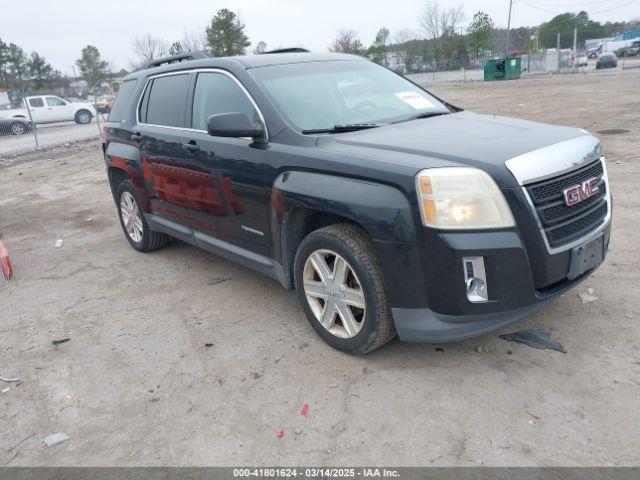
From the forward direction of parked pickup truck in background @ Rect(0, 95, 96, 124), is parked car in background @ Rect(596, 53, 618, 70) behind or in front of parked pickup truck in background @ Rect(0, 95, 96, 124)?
in front

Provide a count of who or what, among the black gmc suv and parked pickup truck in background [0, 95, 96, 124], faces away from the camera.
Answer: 0

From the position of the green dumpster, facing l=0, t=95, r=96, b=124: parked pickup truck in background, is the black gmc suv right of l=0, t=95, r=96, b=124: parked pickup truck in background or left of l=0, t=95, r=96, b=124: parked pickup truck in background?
left

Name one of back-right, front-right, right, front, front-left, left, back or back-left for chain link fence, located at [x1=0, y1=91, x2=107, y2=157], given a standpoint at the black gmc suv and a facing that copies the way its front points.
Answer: back

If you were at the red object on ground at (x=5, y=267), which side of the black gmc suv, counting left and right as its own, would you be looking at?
back

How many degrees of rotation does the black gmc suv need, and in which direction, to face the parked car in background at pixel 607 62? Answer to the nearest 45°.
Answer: approximately 90° to its left

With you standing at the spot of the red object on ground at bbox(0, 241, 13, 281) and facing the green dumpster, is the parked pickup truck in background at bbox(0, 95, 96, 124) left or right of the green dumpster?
left

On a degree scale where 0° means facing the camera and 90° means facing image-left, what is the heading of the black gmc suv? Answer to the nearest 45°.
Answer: approximately 315°

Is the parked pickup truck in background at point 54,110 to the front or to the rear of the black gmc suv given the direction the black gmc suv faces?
to the rear

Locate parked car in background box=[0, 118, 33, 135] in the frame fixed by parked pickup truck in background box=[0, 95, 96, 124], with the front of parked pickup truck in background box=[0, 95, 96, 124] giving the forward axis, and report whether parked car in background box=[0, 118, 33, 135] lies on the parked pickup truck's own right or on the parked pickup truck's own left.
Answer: on the parked pickup truck's own right

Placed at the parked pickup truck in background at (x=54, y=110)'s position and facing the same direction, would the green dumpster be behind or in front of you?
in front

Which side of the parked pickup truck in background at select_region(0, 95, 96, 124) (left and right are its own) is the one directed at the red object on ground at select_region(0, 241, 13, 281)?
right

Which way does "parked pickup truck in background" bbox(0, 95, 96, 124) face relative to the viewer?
to the viewer's right

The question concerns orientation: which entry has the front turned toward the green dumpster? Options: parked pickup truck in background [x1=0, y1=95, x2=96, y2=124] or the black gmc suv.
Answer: the parked pickup truck in background
